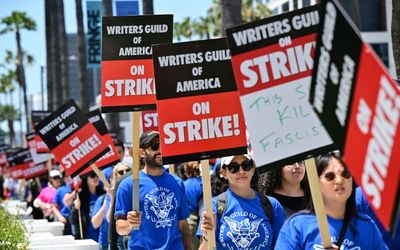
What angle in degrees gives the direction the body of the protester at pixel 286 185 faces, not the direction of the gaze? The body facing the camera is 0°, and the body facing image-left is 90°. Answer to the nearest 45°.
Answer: approximately 315°

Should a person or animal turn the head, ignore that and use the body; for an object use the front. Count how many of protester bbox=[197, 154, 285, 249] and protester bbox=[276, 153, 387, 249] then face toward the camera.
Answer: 2
